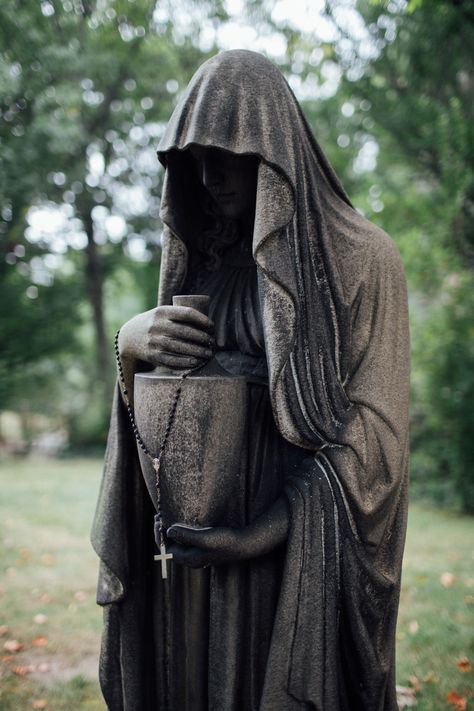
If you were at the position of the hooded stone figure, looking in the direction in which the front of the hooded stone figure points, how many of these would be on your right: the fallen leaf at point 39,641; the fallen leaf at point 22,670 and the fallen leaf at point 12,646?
3

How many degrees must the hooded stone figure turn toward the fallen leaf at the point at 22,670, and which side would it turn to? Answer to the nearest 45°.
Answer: approximately 90° to its right

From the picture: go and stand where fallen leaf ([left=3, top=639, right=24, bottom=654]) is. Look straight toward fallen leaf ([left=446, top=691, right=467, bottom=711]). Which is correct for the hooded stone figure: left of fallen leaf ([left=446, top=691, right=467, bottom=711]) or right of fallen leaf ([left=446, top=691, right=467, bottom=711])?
right

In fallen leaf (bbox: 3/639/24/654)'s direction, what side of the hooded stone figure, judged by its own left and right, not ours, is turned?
right

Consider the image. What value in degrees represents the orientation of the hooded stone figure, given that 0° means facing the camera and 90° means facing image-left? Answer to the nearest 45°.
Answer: approximately 45°

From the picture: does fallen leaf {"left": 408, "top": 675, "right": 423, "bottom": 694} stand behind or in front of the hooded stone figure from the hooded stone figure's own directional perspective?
behind

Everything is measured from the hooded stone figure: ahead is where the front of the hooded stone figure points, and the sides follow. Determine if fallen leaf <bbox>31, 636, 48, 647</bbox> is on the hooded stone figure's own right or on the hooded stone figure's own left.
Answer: on the hooded stone figure's own right
